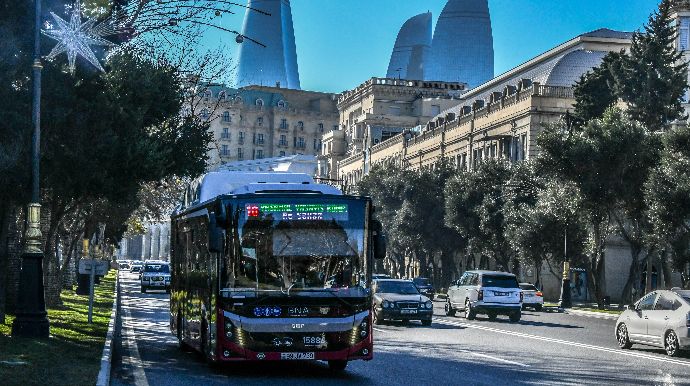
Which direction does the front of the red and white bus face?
toward the camera

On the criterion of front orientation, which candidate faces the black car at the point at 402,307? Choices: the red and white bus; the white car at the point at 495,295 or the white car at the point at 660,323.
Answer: the white car at the point at 660,323

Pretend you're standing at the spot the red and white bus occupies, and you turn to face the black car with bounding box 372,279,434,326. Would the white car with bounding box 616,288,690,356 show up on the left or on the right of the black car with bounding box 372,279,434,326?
right

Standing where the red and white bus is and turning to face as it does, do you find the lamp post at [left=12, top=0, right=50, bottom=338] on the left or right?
on its right

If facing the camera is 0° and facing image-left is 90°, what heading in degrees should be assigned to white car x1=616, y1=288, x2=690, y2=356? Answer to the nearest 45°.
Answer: approximately 135°

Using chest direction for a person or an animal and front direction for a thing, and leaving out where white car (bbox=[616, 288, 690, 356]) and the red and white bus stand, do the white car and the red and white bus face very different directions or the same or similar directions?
very different directions

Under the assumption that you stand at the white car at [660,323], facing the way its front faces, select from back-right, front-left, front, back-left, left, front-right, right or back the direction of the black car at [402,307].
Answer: front

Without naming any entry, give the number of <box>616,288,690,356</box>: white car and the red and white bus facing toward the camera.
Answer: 1

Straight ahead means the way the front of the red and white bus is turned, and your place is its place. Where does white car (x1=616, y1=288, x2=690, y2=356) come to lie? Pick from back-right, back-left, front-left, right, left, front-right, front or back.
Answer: back-left
